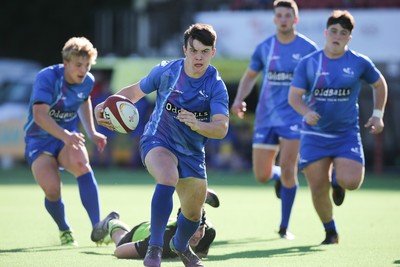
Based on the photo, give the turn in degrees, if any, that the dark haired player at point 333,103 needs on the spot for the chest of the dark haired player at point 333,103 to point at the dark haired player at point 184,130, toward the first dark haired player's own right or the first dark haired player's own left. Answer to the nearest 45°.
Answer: approximately 45° to the first dark haired player's own right

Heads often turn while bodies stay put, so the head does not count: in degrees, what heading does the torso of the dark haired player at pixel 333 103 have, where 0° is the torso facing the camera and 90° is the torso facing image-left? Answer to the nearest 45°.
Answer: approximately 0°

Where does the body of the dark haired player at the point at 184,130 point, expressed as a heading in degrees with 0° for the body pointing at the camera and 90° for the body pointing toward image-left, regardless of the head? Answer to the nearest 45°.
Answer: approximately 0°

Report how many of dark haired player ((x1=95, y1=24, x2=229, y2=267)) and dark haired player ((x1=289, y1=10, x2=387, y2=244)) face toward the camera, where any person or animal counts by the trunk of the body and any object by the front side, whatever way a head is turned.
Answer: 2

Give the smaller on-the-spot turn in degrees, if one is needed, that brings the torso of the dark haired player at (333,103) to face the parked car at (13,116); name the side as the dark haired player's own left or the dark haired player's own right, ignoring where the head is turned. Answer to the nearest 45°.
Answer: approximately 135° to the dark haired player's own right

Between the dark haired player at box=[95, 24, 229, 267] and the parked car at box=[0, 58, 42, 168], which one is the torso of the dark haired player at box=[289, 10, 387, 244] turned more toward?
the dark haired player
